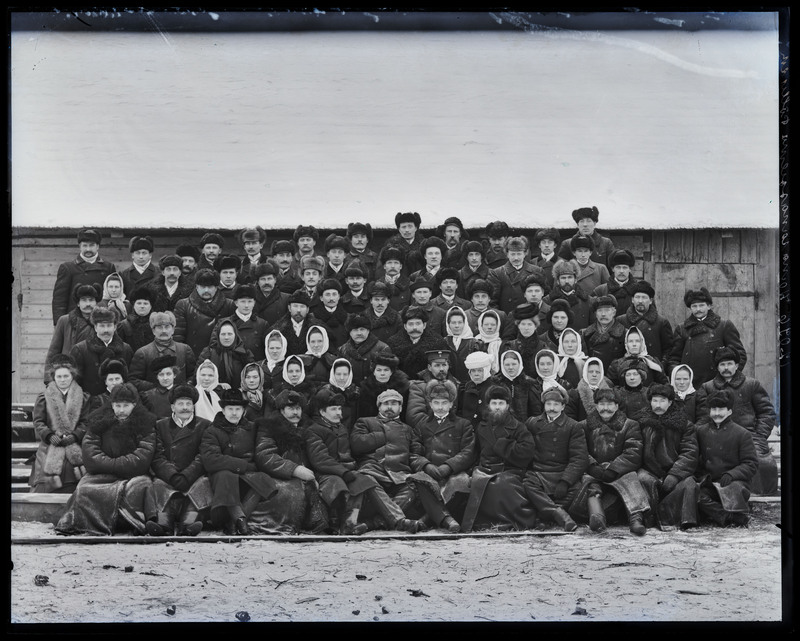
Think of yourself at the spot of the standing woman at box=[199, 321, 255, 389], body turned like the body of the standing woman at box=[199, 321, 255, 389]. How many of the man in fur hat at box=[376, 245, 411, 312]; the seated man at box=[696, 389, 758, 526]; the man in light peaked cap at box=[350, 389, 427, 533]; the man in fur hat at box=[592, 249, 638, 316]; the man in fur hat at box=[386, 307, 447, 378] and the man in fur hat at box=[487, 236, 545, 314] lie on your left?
6

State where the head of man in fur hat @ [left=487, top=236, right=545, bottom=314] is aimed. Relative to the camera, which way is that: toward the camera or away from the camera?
toward the camera

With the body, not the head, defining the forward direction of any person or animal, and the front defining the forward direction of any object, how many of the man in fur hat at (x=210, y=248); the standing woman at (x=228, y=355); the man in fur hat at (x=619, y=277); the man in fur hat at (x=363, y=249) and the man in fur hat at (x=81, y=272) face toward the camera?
5

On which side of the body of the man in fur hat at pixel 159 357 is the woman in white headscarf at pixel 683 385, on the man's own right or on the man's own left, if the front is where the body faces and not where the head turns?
on the man's own left

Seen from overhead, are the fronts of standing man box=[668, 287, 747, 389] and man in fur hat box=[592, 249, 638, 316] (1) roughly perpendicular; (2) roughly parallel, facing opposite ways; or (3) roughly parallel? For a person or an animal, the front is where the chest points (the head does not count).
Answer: roughly parallel

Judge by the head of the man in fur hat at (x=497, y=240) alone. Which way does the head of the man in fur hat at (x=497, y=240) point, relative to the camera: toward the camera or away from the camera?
toward the camera

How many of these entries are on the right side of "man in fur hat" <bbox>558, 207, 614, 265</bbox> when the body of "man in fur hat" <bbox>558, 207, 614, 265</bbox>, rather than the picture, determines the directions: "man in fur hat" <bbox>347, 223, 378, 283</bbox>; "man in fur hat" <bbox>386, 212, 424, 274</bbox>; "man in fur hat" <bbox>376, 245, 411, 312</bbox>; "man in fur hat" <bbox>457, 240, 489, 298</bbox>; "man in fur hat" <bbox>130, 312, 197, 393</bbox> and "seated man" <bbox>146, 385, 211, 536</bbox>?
6

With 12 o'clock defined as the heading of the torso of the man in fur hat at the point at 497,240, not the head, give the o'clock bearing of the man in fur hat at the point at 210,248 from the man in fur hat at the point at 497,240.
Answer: the man in fur hat at the point at 210,248 is roughly at 3 o'clock from the man in fur hat at the point at 497,240.

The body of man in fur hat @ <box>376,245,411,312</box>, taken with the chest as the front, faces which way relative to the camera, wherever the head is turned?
toward the camera

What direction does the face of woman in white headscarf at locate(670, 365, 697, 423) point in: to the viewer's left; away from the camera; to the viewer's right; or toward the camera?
toward the camera

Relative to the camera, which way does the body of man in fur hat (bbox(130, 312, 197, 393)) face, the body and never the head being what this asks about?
toward the camera

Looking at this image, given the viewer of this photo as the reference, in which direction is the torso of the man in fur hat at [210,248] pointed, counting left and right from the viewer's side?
facing the viewer

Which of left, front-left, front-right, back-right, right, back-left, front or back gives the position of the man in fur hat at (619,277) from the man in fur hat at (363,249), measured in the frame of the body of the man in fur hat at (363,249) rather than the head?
left

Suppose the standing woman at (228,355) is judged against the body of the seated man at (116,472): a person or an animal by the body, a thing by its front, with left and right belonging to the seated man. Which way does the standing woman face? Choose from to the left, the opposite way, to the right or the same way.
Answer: the same way

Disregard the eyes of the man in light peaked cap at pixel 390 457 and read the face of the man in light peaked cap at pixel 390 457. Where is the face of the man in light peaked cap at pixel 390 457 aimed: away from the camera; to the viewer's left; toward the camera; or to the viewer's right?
toward the camera

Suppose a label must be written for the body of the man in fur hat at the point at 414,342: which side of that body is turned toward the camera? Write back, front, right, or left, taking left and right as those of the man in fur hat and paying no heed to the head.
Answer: front

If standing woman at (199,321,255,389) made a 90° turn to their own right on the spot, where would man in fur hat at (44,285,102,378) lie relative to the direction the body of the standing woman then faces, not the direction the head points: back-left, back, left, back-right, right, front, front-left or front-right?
front

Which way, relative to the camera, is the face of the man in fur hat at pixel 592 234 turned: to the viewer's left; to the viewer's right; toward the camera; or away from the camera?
toward the camera

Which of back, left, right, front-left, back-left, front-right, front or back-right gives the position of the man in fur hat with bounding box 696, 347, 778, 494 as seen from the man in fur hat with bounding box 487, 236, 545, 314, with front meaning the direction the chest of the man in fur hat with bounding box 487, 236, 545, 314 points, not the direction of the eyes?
left
